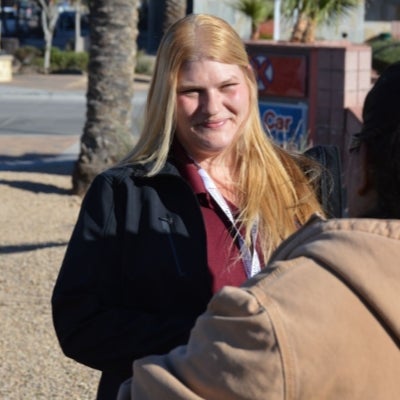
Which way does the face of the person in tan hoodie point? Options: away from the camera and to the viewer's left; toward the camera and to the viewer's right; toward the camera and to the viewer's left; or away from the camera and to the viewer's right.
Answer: away from the camera and to the viewer's left

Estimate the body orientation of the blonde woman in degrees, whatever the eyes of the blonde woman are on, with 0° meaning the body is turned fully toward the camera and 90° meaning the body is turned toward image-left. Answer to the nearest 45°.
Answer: approximately 315°

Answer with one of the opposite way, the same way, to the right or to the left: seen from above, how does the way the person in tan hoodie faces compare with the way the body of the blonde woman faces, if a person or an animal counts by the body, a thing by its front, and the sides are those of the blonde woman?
the opposite way

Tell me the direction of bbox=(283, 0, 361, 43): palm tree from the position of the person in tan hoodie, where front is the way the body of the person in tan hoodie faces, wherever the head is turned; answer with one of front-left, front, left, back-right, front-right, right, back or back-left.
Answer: front-right

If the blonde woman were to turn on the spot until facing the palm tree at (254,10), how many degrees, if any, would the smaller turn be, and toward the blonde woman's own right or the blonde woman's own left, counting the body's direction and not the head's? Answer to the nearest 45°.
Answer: approximately 135° to the blonde woman's own left

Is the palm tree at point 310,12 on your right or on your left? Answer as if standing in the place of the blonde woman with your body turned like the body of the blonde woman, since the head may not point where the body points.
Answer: on your left

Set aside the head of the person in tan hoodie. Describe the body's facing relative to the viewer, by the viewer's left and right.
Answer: facing away from the viewer and to the left of the viewer
